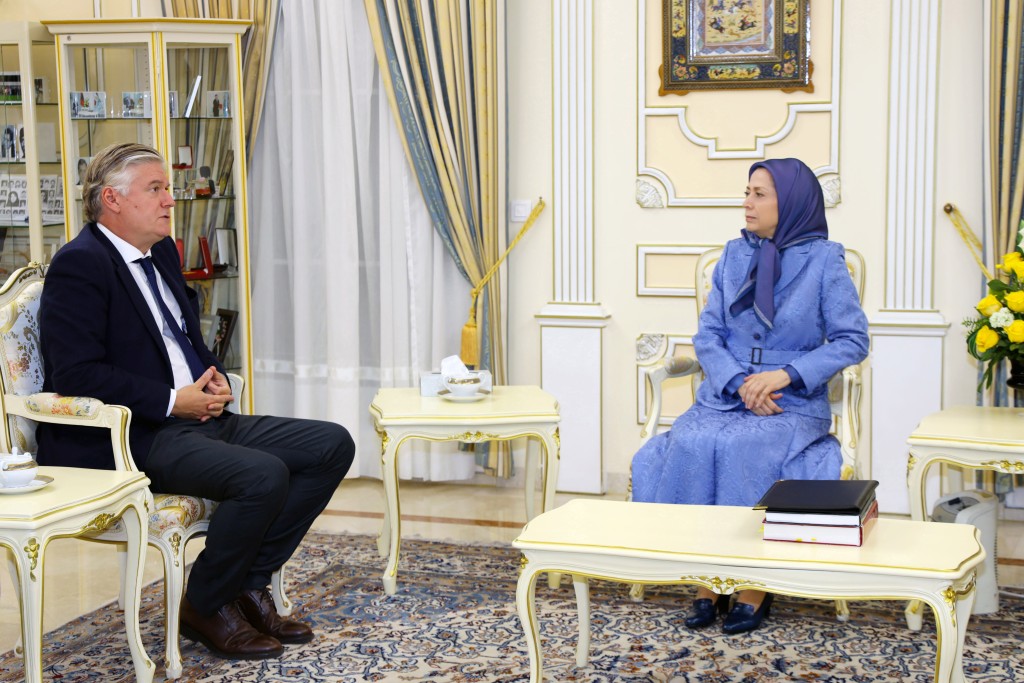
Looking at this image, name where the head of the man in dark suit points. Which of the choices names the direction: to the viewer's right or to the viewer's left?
to the viewer's right

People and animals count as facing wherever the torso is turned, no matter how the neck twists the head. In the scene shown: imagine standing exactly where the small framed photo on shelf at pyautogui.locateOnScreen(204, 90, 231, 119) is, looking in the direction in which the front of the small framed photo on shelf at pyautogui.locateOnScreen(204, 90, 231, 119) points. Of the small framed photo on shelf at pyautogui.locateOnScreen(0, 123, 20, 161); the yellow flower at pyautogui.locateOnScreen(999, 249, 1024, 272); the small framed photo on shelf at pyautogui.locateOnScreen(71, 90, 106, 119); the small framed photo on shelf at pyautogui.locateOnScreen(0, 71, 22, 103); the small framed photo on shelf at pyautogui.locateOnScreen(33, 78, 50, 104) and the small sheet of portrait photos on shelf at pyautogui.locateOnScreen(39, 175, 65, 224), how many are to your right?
5

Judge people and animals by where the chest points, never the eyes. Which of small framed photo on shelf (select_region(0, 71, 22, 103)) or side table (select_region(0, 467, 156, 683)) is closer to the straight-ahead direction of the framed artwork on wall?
the side table

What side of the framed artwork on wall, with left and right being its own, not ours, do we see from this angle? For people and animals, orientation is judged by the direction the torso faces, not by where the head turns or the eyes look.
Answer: front

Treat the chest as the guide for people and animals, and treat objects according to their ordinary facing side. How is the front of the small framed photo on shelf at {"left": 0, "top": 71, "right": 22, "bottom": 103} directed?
toward the camera

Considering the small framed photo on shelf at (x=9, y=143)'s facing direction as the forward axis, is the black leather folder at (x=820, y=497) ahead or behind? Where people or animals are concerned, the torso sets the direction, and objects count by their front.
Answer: ahead

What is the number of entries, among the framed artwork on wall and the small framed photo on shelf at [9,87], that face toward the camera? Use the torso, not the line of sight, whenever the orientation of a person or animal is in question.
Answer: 2

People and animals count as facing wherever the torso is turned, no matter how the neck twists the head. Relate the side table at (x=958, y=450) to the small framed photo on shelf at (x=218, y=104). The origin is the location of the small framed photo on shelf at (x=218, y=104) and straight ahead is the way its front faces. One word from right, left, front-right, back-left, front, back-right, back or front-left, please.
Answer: front-left

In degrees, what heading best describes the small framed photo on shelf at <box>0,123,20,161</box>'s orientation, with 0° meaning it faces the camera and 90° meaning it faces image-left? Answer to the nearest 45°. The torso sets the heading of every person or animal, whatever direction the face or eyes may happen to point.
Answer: approximately 0°

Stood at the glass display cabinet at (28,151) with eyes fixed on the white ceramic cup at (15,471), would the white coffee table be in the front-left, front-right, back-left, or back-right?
front-left

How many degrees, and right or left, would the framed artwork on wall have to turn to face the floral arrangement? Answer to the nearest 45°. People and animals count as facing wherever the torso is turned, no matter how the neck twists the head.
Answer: approximately 45° to its left

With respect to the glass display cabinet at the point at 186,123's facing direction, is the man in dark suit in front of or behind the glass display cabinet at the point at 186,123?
in front

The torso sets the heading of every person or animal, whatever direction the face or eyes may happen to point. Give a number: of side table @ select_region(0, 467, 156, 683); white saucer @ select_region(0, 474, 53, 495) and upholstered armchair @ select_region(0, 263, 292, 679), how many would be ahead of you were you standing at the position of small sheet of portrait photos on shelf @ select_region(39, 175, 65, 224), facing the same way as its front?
3

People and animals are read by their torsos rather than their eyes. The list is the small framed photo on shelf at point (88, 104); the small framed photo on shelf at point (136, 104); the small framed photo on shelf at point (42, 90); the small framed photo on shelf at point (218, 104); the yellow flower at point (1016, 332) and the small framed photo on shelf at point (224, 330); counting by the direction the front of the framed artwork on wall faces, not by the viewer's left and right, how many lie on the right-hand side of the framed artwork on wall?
5

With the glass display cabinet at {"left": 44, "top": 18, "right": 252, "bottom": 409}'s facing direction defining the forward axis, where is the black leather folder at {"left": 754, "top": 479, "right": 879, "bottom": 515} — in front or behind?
in front
